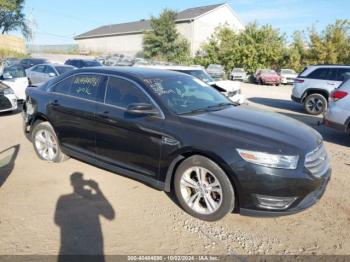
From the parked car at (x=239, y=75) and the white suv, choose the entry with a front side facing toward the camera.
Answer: the parked car

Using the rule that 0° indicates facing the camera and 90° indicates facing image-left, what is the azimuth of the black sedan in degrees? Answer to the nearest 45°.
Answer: approximately 315°

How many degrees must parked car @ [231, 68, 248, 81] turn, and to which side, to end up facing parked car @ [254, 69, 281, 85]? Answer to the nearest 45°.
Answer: approximately 45° to its left

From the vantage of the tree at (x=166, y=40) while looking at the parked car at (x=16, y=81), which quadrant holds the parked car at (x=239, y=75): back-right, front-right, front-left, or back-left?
front-left

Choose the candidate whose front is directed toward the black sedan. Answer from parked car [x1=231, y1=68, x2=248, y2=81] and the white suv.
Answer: the parked car

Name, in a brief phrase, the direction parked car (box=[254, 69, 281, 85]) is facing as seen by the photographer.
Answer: facing the viewer and to the right of the viewer

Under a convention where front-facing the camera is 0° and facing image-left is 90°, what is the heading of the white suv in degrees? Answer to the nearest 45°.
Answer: approximately 270°

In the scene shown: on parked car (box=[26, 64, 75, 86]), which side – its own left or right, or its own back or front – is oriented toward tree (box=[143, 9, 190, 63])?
left

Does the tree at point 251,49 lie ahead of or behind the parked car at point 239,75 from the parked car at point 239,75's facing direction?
behind

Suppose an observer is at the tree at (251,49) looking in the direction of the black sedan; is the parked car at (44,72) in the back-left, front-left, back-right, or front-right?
front-right

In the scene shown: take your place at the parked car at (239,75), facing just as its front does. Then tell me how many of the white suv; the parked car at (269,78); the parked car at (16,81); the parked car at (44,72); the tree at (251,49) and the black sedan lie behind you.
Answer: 1

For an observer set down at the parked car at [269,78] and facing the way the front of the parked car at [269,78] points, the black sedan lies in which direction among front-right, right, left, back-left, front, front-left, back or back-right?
front-right

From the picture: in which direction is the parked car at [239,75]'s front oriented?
toward the camera

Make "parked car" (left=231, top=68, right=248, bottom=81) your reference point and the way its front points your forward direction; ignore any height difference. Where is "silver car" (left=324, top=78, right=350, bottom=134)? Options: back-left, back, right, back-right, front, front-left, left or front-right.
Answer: front

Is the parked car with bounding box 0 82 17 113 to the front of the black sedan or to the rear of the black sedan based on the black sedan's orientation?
to the rear
